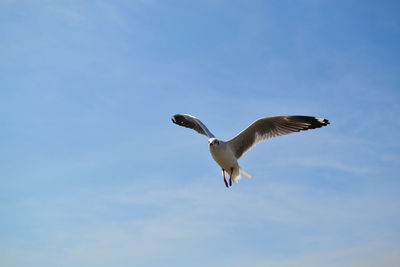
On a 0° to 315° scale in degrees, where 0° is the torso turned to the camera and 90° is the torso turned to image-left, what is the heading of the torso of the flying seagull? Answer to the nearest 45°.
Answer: approximately 45°
